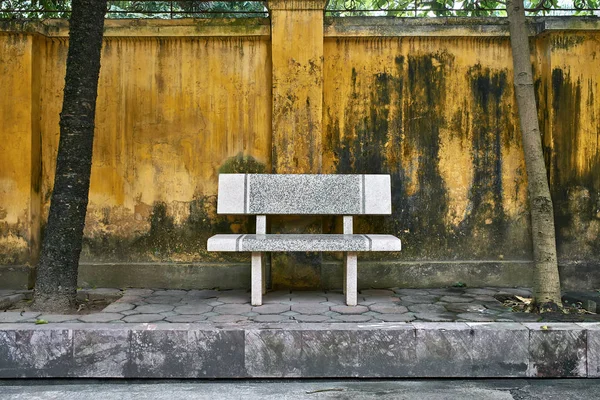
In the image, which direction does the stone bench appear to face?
toward the camera
